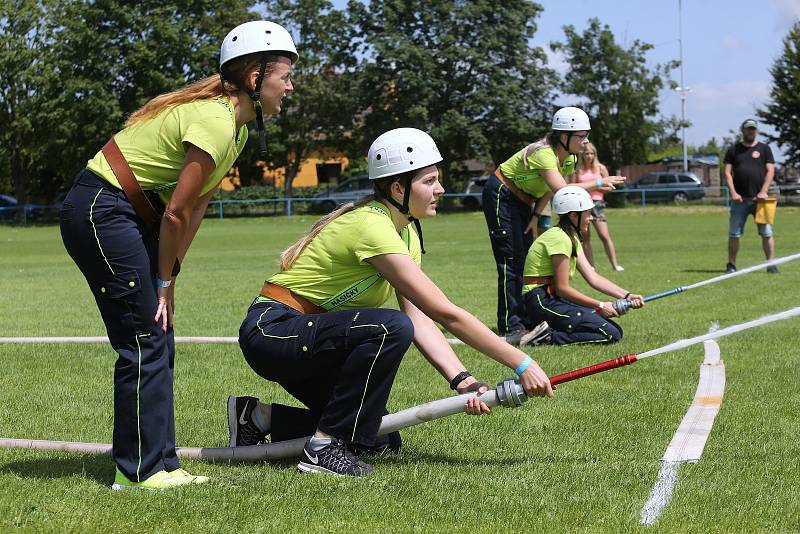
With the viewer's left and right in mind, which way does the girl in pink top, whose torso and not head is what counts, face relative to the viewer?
facing the viewer

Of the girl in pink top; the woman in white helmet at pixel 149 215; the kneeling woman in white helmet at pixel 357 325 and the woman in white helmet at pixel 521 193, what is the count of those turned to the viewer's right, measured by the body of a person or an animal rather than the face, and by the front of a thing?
3

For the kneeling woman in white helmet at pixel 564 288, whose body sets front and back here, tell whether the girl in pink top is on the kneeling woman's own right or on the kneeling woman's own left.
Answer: on the kneeling woman's own left

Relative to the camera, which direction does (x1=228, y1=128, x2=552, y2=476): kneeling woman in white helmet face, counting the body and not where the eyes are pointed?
to the viewer's right

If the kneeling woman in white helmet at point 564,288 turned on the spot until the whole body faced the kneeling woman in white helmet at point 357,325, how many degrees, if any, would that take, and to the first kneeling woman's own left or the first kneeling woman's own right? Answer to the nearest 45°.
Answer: approximately 90° to the first kneeling woman's own right

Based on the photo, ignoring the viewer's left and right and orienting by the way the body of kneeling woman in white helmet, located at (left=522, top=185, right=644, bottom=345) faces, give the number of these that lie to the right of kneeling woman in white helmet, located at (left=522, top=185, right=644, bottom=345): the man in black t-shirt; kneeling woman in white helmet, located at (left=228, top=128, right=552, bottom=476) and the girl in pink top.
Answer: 1

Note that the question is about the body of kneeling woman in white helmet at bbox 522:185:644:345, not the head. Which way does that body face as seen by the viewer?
to the viewer's right

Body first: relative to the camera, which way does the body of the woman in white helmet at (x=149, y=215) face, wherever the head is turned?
to the viewer's right

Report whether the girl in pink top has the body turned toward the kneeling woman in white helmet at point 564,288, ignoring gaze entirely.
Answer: yes

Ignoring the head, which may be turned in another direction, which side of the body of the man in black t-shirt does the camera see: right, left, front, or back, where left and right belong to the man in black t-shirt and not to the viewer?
front

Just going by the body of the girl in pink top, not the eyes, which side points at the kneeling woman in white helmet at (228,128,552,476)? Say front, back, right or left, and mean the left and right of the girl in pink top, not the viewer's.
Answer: front

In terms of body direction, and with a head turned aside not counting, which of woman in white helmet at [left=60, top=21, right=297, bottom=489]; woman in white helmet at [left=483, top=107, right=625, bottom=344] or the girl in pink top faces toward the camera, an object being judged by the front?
the girl in pink top

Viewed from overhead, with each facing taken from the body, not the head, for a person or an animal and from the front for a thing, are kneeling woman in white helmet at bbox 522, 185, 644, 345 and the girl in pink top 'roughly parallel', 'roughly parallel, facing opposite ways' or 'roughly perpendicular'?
roughly perpendicular

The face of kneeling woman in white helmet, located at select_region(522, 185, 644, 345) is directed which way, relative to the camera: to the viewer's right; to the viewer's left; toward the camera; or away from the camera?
to the viewer's right

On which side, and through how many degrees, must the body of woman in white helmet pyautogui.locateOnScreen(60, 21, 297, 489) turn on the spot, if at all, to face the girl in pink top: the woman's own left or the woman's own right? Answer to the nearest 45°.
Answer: approximately 45° to the woman's own left

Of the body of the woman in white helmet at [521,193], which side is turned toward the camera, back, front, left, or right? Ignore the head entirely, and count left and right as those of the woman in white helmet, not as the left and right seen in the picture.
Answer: right

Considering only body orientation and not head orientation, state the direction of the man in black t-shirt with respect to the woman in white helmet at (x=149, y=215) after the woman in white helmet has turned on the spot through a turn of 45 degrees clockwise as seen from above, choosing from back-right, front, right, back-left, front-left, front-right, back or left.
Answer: left
